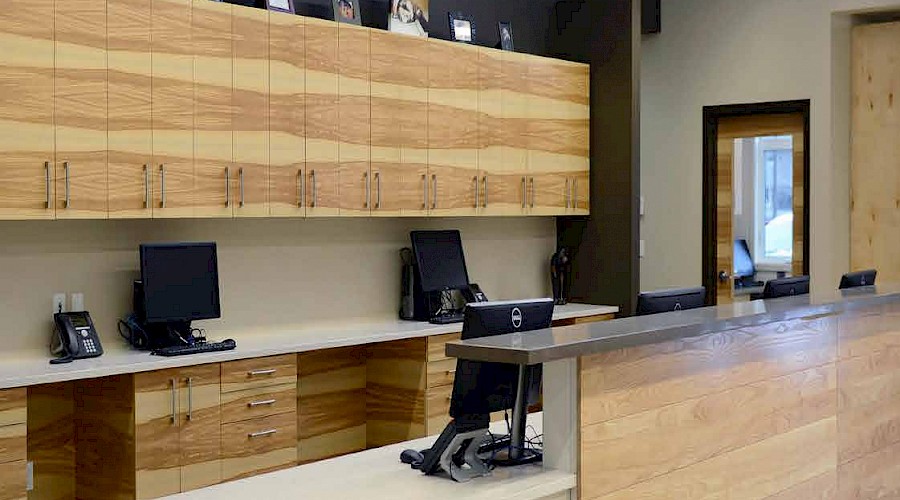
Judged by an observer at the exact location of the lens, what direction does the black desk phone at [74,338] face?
facing the viewer and to the right of the viewer

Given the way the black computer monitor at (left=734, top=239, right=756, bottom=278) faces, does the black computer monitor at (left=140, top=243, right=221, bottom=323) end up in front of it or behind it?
in front

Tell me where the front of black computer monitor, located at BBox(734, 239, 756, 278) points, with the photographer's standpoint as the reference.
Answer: facing the viewer and to the left of the viewer

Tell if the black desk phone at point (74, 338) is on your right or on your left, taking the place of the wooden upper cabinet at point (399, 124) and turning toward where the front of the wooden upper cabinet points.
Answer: on your right

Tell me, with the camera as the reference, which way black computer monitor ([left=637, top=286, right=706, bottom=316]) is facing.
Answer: facing away from the viewer and to the left of the viewer

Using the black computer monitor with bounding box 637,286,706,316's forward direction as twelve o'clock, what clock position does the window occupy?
The window is roughly at 2 o'clock from the black computer monitor.

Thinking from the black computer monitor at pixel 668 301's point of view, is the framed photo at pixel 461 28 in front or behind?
in front
